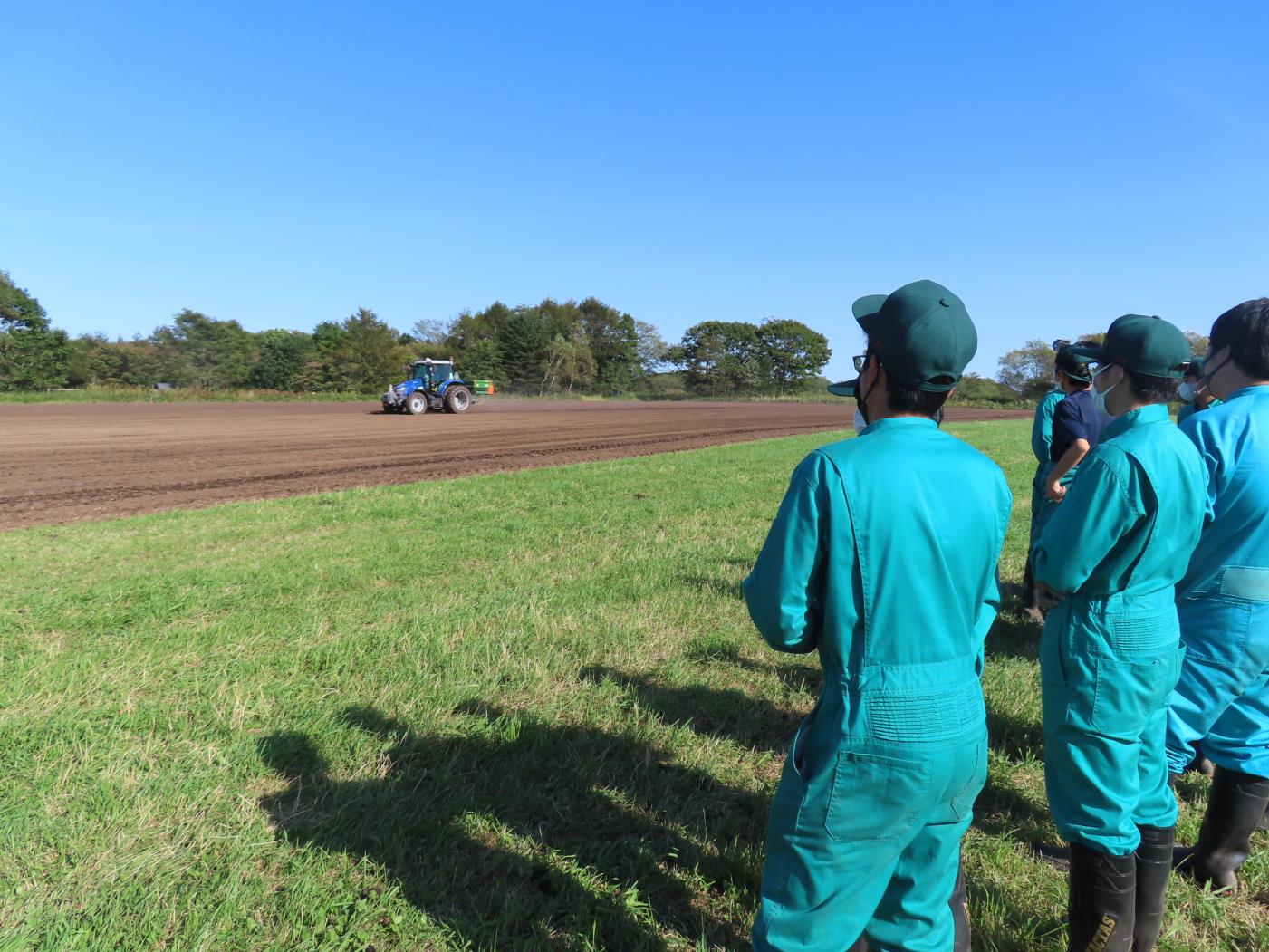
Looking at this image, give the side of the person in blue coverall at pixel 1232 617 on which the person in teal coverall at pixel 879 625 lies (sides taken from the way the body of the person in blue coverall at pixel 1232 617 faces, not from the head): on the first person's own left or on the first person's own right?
on the first person's own left

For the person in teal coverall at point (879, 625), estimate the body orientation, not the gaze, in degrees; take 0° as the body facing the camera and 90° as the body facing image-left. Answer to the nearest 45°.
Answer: approximately 135°

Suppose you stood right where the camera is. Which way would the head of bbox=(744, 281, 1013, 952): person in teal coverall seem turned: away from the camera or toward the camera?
away from the camera

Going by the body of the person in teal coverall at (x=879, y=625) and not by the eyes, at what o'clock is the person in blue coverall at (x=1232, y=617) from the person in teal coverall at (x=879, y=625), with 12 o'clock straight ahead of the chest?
the person in blue coverall at (x=1232, y=617) is roughly at 3 o'clock from the person in teal coverall at (x=879, y=625).

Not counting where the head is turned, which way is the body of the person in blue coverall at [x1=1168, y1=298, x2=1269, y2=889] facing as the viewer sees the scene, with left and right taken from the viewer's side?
facing away from the viewer and to the left of the viewer

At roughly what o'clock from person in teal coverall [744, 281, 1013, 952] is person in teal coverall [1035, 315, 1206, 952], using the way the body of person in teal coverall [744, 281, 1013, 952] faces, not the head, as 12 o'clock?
person in teal coverall [1035, 315, 1206, 952] is roughly at 3 o'clock from person in teal coverall [744, 281, 1013, 952].

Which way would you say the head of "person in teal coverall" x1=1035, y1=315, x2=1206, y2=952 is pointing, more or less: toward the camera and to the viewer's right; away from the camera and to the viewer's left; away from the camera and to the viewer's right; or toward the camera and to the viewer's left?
away from the camera and to the viewer's left

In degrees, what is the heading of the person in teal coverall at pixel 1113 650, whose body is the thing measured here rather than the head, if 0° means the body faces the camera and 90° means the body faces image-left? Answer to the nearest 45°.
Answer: approximately 135°
